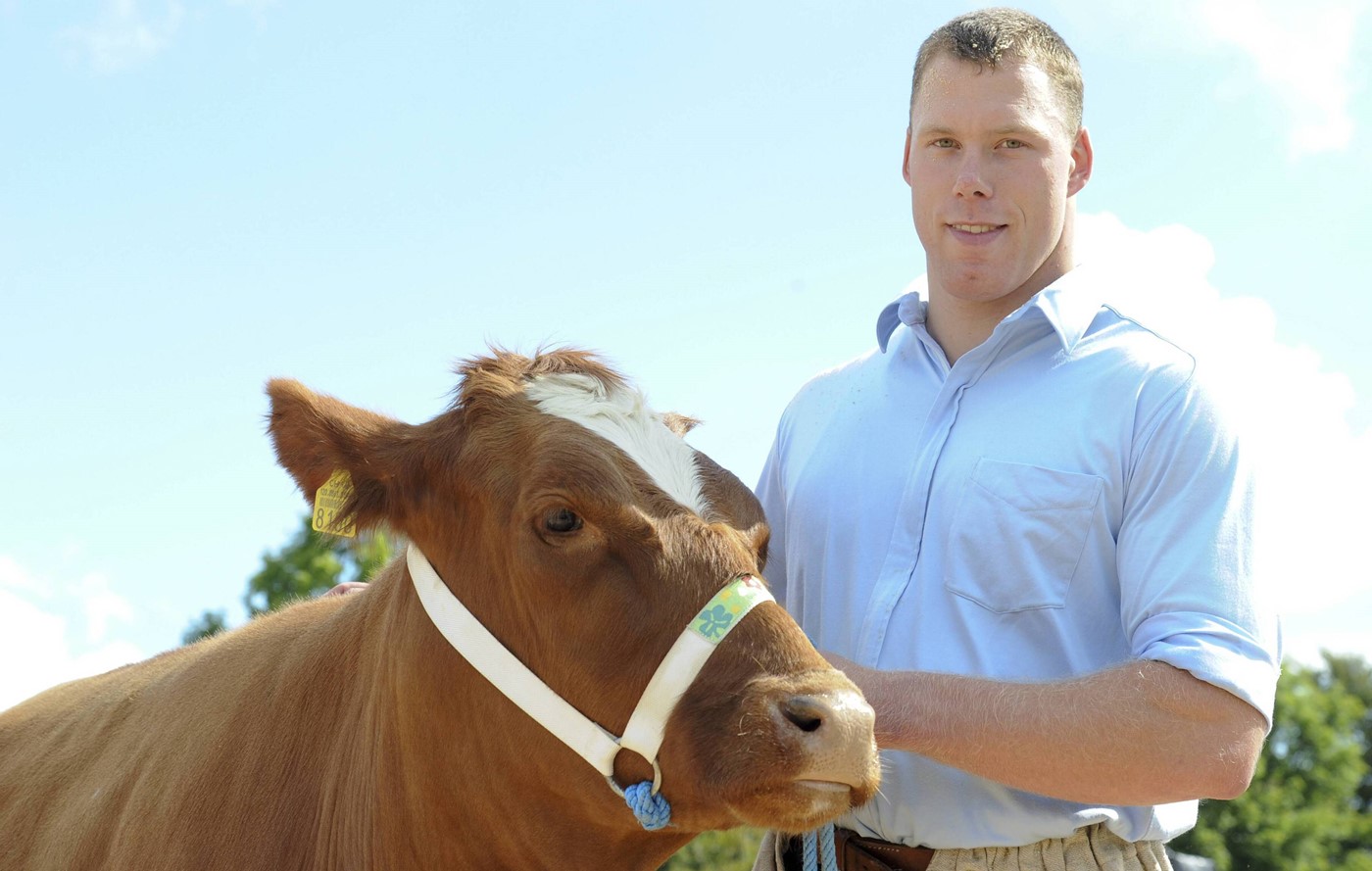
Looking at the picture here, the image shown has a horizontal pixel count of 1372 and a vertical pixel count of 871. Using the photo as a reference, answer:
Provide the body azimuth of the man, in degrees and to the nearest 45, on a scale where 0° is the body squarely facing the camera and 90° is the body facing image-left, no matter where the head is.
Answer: approximately 45°

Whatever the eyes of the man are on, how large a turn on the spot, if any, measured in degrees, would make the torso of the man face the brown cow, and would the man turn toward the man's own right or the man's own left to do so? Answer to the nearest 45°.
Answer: approximately 45° to the man's own right
